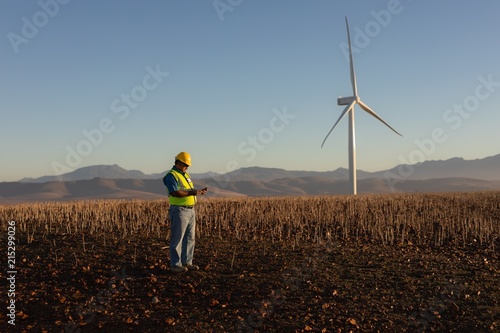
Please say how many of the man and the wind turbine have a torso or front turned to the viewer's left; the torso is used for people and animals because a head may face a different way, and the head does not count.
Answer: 0

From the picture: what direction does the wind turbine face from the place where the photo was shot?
facing the viewer and to the right of the viewer

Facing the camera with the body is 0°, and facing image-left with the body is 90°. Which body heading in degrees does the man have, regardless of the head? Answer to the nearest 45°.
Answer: approximately 315°

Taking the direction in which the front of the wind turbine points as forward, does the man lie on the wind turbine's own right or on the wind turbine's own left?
on the wind turbine's own right

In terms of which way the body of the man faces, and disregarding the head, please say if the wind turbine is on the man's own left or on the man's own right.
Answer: on the man's own left
